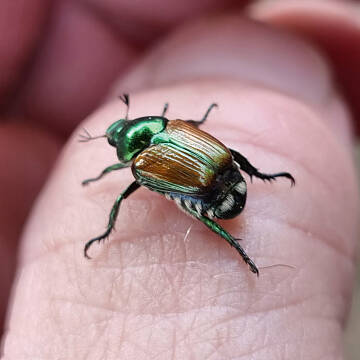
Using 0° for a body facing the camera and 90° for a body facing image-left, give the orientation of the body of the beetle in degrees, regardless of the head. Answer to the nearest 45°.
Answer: approximately 135°
